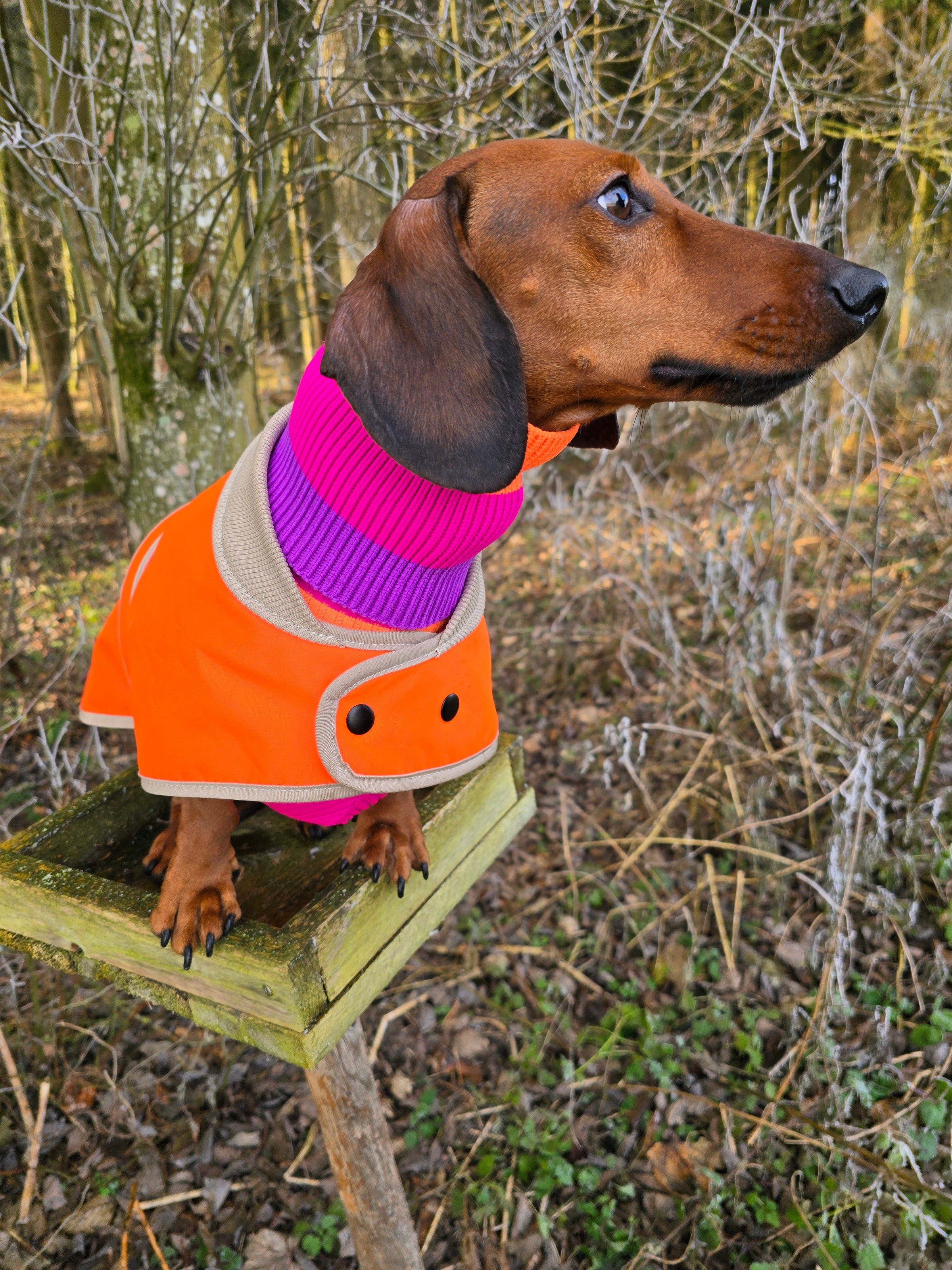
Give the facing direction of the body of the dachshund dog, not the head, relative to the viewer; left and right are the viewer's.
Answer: facing the viewer and to the right of the viewer
